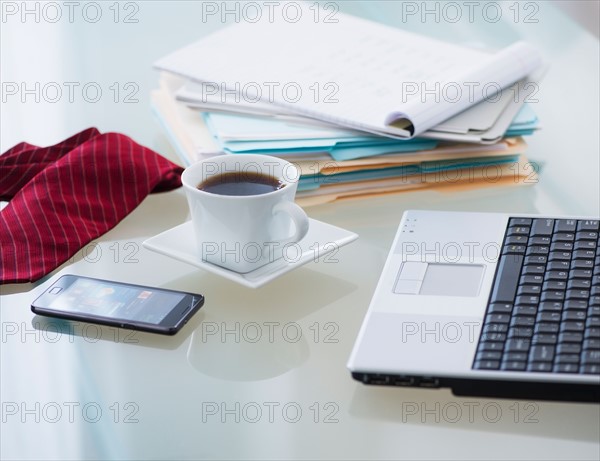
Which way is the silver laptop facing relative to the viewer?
to the viewer's left

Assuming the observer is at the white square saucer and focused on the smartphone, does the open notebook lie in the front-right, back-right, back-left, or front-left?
back-right
